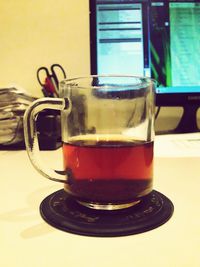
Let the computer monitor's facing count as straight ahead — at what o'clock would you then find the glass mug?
The glass mug is roughly at 12 o'clock from the computer monitor.

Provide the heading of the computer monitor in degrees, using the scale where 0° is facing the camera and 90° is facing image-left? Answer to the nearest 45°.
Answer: approximately 0°
